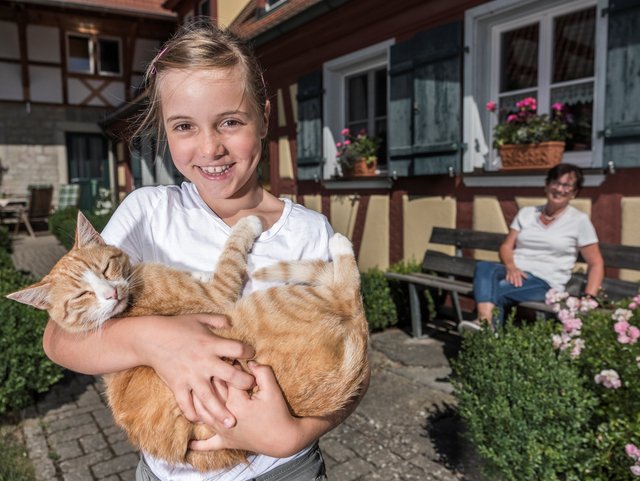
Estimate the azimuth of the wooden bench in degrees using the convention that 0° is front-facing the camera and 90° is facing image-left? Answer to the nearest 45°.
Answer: approximately 45°

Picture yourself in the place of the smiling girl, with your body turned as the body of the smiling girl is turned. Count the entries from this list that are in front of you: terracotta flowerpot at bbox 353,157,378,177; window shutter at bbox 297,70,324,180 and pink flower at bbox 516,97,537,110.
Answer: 0

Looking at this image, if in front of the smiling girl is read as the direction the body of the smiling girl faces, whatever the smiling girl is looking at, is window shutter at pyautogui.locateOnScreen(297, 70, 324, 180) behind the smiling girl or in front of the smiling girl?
behind

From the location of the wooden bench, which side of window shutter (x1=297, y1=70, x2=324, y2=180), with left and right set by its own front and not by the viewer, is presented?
left

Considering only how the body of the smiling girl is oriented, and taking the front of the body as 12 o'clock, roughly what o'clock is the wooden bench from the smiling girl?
The wooden bench is roughly at 7 o'clock from the smiling girl.

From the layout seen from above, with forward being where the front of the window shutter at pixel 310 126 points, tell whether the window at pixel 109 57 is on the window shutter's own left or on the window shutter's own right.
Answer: on the window shutter's own right

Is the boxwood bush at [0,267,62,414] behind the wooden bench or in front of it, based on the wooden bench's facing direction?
in front

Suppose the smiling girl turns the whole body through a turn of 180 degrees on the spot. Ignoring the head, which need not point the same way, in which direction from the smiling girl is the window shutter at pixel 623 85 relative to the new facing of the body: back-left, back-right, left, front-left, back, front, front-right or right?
front-right

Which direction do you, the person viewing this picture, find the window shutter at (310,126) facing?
facing the viewer and to the left of the viewer

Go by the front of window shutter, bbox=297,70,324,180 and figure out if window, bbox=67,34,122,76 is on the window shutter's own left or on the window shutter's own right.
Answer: on the window shutter's own right

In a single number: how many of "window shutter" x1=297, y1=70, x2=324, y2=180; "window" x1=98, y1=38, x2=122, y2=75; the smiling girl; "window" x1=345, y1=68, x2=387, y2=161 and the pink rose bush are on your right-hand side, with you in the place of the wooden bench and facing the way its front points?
3

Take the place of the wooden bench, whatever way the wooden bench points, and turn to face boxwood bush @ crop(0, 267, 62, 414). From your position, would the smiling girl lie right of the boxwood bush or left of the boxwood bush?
left

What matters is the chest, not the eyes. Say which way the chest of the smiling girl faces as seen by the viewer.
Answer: toward the camera

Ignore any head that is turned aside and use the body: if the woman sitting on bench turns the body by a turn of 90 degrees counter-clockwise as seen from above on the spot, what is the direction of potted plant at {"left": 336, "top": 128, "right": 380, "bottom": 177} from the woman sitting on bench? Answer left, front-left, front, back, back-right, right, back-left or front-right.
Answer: back

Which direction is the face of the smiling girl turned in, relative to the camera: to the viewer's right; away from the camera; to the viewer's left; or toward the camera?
toward the camera

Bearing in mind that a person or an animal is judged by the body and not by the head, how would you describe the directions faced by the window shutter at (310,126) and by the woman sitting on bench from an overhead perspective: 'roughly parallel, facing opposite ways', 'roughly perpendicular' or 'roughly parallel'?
roughly parallel

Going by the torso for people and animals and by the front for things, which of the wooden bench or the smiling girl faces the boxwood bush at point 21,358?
the wooden bench
